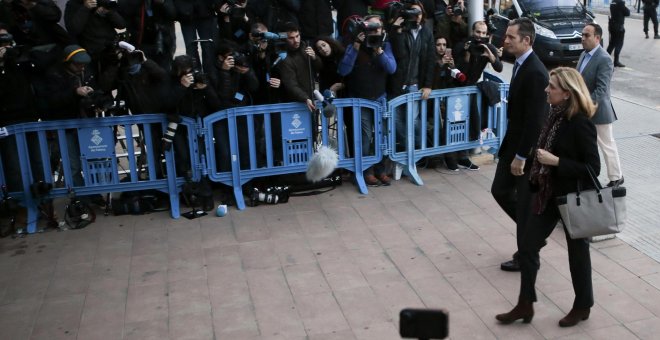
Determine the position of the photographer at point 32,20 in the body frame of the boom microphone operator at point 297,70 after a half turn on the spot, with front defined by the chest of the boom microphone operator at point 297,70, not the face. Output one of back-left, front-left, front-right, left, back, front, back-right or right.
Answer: front-left

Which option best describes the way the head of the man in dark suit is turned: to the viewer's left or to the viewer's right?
to the viewer's left

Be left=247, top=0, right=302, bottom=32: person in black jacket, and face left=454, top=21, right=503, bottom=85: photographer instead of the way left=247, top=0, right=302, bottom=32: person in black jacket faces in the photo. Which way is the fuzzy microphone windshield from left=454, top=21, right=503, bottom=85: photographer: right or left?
right

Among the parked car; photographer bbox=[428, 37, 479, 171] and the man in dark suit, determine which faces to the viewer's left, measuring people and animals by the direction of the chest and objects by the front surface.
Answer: the man in dark suit

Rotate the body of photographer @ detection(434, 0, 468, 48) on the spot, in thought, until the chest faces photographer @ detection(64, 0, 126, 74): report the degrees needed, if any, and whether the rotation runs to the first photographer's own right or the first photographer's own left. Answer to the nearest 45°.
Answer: approximately 45° to the first photographer's own right

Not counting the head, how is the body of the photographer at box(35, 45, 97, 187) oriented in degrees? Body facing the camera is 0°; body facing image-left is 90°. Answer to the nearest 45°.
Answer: approximately 315°

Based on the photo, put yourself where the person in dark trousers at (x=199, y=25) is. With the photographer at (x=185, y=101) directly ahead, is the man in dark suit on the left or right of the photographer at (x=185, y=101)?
left

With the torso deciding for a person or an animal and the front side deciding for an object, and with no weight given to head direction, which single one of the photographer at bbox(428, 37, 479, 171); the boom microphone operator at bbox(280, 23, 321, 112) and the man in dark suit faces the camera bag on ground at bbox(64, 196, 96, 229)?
the man in dark suit

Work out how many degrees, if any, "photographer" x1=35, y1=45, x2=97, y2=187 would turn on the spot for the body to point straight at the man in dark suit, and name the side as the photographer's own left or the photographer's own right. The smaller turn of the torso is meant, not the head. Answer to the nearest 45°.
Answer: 0° — they already face them

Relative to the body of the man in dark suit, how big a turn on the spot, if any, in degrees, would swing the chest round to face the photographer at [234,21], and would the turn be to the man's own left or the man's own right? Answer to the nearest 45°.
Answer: approximately 45° to the man's own right
